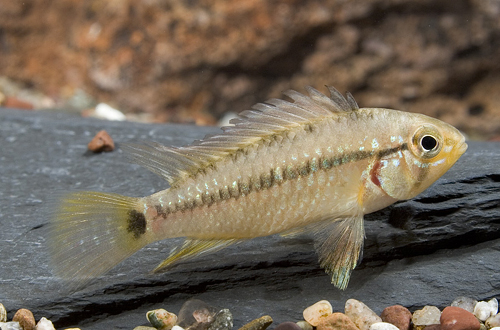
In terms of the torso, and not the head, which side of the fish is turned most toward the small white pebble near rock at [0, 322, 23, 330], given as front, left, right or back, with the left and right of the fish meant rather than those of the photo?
back

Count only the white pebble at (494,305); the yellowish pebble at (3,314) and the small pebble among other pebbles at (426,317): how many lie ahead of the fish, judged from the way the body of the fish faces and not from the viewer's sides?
2

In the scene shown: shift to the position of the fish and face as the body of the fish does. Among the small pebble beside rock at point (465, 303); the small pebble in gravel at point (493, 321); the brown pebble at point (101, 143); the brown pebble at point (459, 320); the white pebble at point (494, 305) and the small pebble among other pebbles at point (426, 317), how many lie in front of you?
5

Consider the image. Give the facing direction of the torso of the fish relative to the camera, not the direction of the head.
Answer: to the viewer's right

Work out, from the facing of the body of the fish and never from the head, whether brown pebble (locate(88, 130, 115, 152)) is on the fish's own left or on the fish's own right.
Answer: on the fish's own left

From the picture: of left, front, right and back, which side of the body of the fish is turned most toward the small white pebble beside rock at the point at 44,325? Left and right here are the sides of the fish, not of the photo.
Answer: back

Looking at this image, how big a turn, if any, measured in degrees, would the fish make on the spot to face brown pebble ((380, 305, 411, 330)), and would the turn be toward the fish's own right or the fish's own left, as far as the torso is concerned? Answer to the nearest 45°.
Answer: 0° — it already faces it

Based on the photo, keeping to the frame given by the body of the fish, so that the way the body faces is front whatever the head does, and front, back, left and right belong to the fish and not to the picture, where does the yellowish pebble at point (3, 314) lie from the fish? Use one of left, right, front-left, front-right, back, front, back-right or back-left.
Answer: back

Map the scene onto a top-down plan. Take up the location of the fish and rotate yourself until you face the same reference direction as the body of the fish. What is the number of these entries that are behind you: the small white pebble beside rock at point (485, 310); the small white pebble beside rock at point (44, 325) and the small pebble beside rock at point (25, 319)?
2
